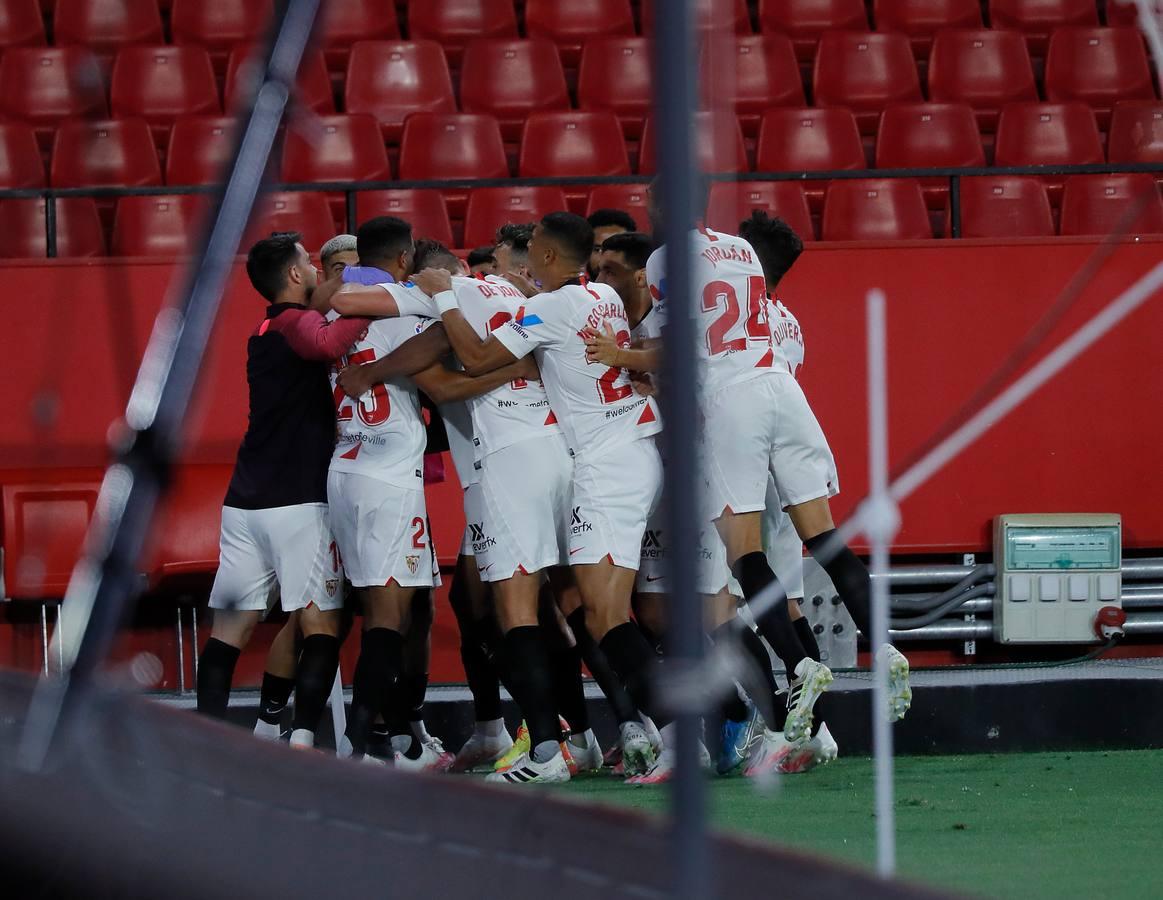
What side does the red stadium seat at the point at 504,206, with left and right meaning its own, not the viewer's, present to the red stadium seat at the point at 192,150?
right

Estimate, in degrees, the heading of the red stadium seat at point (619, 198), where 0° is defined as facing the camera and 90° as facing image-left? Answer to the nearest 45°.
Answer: approximately 0°

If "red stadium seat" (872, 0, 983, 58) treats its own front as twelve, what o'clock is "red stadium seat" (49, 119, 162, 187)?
"red stadium seat" (49, 119, 162, 187) is roughly at 2 o'clock from "red stadium seat" (872, 0, 983, 58).

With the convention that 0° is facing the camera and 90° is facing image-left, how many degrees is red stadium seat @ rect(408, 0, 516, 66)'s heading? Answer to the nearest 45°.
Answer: approximately 0°

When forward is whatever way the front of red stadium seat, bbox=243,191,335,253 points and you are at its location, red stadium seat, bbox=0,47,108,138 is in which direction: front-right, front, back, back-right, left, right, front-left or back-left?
back-right

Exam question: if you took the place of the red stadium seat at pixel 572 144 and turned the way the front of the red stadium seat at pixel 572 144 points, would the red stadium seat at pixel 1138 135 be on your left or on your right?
on your left

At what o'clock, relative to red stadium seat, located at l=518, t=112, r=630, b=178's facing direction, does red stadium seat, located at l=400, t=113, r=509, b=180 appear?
red stadium seat, located at l=400, t=113, r=509, b=180 is roughly at 3 o'clock from red stadium seat, located at l=518, t=112, r=630, b=178.

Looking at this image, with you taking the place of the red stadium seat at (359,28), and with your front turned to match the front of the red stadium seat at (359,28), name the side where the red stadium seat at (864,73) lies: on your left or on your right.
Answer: on your left

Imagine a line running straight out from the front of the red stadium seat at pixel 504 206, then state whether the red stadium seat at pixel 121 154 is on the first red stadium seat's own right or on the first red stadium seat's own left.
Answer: on the first red stadium seat's own right

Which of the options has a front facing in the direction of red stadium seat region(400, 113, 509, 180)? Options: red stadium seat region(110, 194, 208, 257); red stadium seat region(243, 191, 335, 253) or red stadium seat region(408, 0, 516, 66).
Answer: red stadium seat region(408, 0, 516, 66)

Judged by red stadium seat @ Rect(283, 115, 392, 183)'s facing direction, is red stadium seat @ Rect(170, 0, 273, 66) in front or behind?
behind
